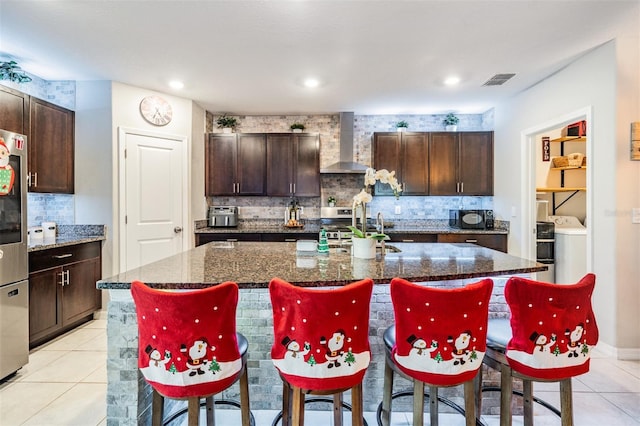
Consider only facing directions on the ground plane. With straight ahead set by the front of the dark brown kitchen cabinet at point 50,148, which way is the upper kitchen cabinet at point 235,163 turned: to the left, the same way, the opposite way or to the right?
to the right

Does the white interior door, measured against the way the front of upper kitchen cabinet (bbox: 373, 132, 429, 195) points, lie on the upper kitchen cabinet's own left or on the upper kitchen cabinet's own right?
on the upper kitchen cabinet's own right

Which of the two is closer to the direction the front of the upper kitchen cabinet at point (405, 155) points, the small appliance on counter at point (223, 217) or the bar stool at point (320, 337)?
the bar stool

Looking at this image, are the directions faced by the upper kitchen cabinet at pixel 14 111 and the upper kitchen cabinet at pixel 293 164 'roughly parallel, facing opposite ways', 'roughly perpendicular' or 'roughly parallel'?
roughly perpendicular

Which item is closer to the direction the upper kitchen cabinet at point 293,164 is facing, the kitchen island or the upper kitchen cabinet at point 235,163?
the kitchen island

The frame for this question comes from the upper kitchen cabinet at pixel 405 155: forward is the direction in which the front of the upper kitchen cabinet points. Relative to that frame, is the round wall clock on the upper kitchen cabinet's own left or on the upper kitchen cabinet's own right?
on the upper kitchen cabinet's own right

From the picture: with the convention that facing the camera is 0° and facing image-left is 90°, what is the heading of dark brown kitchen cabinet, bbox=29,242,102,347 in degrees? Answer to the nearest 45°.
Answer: approximately 315°

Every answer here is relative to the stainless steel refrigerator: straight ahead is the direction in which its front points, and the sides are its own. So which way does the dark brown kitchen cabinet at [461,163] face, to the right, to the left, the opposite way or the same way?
to the right

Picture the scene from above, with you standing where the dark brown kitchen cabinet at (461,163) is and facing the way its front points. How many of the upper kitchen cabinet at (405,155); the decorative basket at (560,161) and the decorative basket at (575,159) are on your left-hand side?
2
